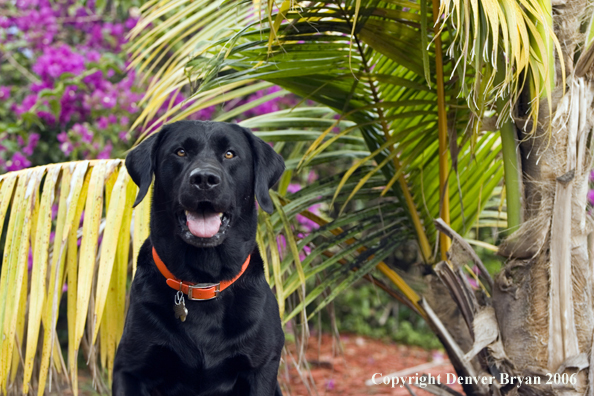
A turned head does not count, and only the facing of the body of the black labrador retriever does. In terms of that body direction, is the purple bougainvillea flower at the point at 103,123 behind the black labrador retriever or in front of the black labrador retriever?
behind

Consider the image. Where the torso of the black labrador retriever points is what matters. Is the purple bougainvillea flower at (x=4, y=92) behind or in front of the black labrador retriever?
behind

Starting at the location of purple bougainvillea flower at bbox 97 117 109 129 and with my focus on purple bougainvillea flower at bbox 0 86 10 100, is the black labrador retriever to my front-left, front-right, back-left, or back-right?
back-left

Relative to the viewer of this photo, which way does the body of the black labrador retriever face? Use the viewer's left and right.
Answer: facing the viewer

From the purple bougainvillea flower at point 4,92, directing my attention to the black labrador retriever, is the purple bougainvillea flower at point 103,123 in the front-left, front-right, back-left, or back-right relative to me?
front-left

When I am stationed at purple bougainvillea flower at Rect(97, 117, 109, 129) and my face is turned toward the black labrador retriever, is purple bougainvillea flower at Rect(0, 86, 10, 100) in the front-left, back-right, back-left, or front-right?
back-right
